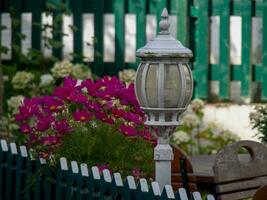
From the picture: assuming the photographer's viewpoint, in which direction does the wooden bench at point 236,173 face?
facing away from the viewer and to the left of the viewer

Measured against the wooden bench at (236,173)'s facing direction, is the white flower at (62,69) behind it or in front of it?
in front

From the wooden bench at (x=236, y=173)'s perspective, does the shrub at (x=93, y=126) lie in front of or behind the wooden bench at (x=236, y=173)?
in front

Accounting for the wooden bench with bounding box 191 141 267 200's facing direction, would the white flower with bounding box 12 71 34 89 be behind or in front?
in front
